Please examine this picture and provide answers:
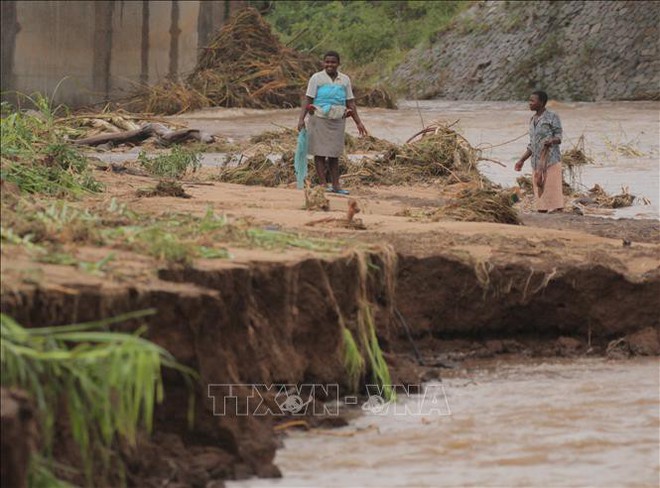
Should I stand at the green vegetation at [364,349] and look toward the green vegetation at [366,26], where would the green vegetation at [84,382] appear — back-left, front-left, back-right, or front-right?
back-left

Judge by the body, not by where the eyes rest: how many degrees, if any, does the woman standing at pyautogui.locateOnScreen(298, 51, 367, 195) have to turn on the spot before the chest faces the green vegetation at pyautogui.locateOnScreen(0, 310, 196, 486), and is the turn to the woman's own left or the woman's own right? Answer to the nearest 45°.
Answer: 0° — they already face it

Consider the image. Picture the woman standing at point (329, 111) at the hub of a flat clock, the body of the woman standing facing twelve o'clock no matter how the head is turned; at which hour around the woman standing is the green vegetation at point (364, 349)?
The green vegetation is roughly at 12 o'clock from the woman standing.

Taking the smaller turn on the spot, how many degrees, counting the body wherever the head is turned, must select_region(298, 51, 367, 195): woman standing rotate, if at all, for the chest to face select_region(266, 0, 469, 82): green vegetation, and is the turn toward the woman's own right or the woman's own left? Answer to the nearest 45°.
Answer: approximately 180°

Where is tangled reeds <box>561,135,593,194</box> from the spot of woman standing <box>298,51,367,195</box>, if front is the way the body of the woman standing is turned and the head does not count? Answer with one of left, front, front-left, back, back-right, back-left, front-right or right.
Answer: back-left

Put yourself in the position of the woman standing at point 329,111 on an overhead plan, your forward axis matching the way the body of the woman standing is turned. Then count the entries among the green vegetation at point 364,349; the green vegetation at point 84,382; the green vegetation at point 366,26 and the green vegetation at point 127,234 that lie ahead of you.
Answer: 3

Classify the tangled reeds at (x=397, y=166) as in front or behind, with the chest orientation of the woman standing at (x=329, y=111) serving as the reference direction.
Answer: behind

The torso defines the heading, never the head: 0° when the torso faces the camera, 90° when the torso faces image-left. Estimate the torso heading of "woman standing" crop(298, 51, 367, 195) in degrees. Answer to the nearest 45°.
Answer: approximately 0°

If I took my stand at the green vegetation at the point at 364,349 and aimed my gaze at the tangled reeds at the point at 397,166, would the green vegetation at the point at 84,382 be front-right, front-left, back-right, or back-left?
back-left
